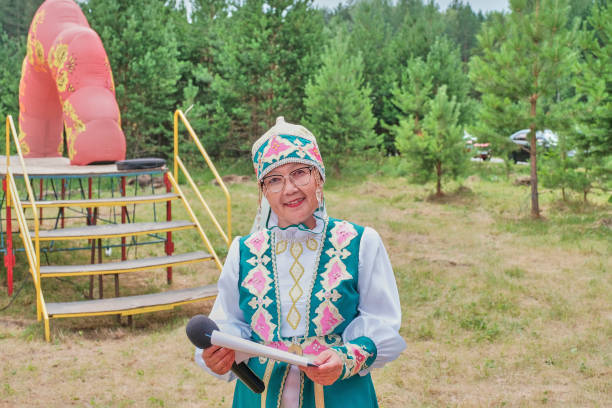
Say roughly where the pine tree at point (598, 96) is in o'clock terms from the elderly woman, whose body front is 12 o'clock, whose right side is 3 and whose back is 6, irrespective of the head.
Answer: The pine tree is roughly at 7 o'clock from the elderly woman.

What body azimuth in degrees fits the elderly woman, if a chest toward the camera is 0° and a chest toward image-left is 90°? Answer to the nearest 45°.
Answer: approximately 0°

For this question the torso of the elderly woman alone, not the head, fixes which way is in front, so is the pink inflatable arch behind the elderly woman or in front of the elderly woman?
behind

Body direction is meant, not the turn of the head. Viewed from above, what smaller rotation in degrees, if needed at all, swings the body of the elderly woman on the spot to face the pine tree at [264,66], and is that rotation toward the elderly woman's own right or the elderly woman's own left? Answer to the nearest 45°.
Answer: approximately 180°

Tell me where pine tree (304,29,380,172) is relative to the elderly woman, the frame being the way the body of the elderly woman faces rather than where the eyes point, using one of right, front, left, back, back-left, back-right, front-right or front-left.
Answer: back

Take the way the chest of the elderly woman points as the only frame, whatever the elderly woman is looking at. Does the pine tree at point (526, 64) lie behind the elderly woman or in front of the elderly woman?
behind

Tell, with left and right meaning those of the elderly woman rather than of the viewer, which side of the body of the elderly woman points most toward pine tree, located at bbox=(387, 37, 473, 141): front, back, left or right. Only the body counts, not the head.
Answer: back
